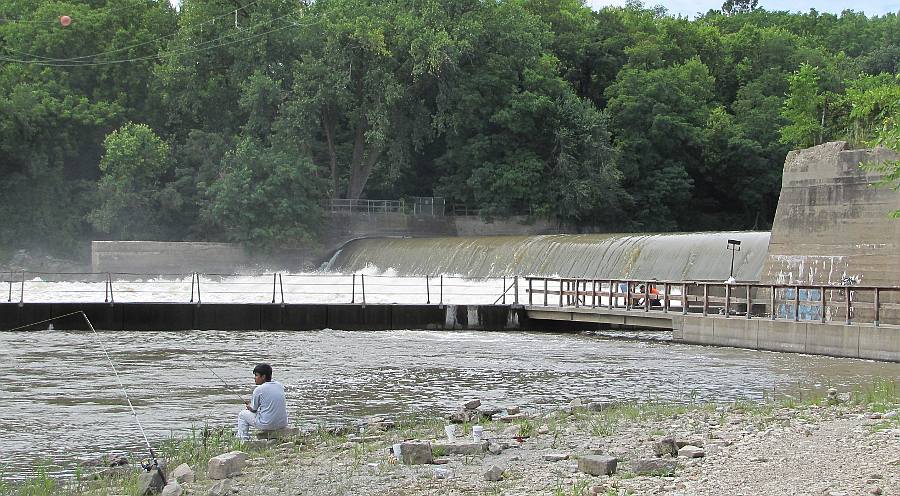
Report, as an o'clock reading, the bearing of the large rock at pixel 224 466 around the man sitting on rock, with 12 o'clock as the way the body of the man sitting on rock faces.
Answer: The large rock is roughly at 8 o'clock from the man sitting on rock.

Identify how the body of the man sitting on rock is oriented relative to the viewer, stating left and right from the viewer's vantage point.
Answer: facing away from the viewer and to the left of the viewer

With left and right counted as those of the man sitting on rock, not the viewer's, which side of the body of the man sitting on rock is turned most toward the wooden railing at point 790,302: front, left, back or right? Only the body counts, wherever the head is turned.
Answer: right

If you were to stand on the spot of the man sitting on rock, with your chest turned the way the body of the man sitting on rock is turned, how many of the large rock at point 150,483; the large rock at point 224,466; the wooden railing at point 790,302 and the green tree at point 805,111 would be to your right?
2

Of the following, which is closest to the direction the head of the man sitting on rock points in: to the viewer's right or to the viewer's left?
to the viewer's left

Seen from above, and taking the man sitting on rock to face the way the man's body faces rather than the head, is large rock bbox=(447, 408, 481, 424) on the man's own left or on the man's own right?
on the man's own right

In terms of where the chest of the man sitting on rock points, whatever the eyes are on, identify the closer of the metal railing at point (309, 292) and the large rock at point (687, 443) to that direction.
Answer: the metal railing

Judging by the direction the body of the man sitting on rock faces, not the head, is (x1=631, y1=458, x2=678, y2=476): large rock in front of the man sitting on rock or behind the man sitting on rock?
behind

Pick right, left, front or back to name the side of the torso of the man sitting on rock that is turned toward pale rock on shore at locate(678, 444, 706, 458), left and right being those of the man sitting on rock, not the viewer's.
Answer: back

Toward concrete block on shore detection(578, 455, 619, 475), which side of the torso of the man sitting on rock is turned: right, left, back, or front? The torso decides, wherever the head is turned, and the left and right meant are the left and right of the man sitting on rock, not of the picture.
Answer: back

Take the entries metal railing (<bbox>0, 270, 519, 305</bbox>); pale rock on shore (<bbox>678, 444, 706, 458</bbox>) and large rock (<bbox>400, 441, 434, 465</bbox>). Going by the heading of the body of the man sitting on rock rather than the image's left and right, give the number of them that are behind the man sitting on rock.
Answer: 2

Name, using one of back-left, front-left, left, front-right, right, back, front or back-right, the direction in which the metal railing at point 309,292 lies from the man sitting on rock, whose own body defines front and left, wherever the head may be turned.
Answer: front-right

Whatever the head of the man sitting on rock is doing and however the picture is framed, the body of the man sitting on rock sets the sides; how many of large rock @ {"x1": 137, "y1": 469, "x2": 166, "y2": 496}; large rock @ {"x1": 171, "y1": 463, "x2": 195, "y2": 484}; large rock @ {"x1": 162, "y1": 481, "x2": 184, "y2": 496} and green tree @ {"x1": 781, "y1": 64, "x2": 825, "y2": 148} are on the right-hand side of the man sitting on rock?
1

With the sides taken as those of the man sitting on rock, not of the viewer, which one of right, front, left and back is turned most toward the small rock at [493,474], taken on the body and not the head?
back

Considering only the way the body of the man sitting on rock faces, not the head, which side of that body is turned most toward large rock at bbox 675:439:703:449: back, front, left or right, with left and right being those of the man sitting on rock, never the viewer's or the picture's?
back

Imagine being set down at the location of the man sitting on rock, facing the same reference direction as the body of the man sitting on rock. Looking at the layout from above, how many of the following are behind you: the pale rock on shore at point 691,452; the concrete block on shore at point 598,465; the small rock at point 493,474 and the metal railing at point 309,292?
3

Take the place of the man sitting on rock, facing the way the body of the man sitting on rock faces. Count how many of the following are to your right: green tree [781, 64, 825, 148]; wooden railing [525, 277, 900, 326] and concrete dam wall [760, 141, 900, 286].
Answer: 3
